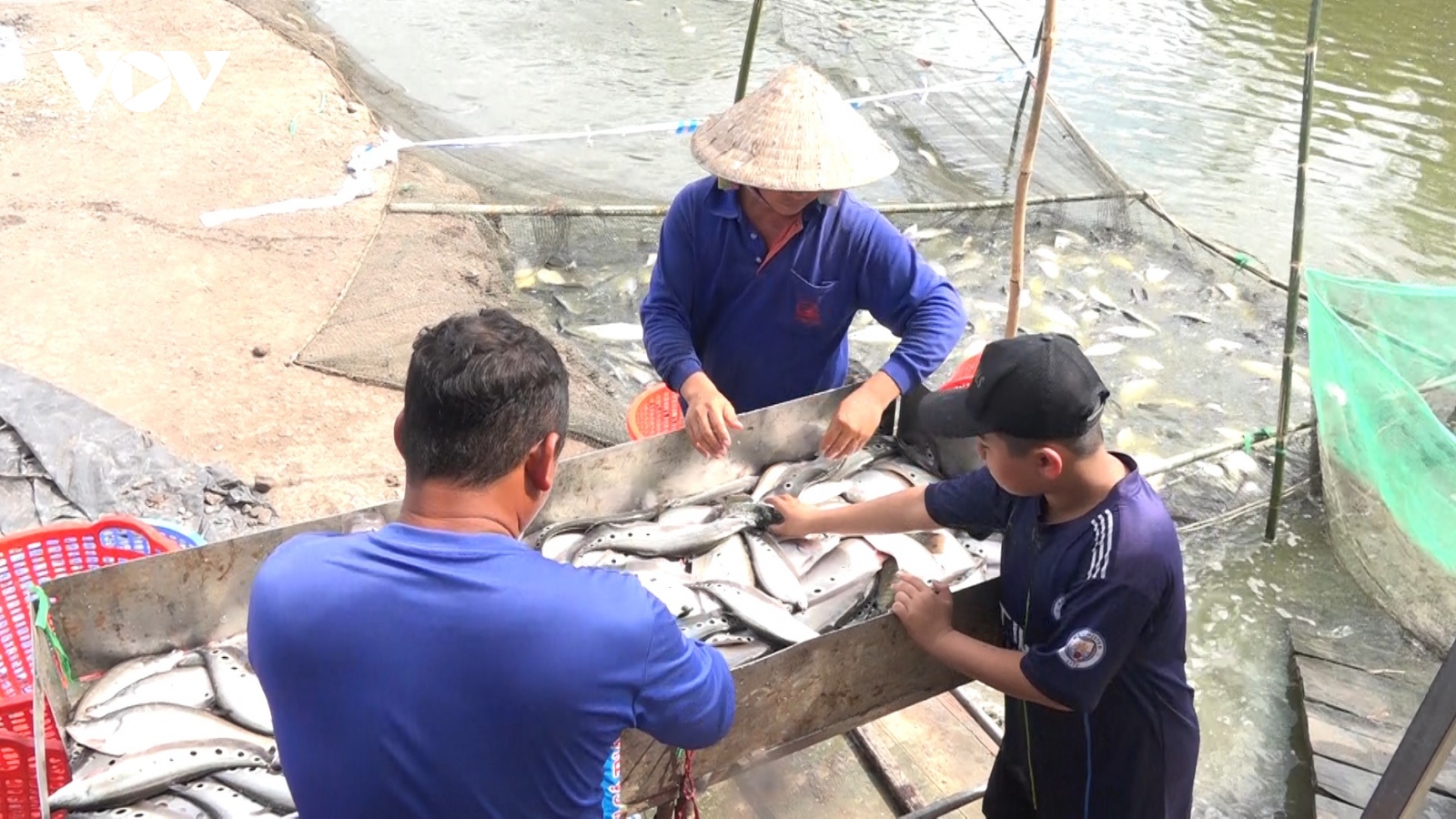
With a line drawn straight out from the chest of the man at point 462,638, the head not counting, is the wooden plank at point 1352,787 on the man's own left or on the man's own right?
on the man's own right

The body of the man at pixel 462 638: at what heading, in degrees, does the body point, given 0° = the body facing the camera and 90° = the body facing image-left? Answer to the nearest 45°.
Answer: approximately 180°

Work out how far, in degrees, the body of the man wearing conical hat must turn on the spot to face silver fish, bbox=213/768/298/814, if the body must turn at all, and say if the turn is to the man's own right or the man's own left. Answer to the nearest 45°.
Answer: approximately 45° to the man's own right

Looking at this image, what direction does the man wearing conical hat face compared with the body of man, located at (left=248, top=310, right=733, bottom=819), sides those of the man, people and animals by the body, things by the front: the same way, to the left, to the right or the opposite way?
the opposite way

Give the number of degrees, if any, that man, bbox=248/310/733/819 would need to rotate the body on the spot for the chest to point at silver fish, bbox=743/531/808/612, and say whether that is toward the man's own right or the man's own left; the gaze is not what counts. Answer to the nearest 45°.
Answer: approximately 45° to the man's own right

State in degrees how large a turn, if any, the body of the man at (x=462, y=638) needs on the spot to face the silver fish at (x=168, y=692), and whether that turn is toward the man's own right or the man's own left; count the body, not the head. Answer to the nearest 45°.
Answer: approximately 45° to the man's own left

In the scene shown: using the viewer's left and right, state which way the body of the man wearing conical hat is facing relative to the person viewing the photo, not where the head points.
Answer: facing the viewer

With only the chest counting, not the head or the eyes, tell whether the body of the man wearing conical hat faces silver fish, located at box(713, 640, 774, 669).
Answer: yes

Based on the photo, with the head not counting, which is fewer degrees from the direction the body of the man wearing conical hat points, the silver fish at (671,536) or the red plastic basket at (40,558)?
the silver fish

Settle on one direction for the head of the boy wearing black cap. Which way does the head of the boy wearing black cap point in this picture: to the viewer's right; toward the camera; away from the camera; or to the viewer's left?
to the viewer's left

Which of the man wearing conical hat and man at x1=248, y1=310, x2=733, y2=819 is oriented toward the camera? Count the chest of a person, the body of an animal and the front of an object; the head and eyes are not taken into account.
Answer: the man wearing conical hat

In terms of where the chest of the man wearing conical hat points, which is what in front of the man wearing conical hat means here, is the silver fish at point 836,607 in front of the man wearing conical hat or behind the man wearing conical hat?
in front

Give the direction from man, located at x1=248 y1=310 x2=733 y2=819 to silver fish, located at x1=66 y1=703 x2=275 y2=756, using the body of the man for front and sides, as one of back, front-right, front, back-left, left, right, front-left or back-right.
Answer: front-left

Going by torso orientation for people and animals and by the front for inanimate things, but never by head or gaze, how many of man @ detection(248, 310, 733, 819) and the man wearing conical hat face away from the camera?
1
